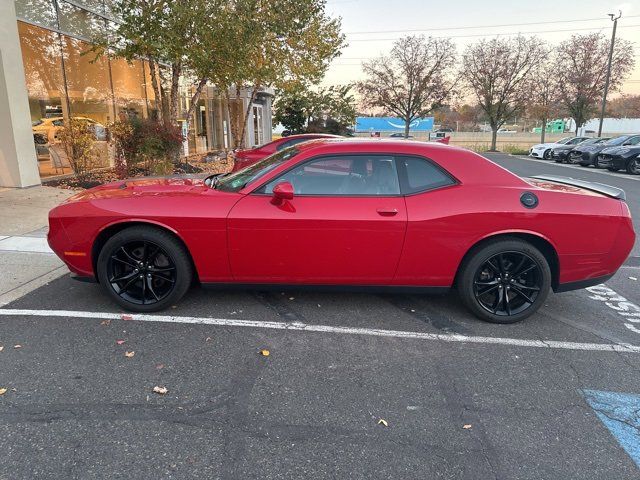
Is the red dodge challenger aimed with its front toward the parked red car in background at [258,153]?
no

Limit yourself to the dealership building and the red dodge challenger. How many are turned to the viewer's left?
1

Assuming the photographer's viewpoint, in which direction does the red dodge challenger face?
facing to the left of the viewer

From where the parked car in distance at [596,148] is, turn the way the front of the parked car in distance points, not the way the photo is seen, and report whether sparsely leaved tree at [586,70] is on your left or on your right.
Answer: on your right

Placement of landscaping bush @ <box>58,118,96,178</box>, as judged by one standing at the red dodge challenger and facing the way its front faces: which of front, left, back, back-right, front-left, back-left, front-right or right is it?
front-right

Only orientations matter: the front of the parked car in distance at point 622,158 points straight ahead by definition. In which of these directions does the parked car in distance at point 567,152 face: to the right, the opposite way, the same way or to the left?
the same way

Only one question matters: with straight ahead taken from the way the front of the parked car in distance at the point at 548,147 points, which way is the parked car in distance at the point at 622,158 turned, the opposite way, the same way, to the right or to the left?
the same way

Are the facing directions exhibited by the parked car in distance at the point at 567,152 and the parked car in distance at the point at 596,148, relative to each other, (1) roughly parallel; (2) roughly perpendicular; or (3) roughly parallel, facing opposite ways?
roughly parallel

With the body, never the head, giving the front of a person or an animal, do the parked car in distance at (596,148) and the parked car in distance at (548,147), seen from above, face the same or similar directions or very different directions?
same or similar directions

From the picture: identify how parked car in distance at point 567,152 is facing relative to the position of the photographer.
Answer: facing the viewer and to the left of the viewer

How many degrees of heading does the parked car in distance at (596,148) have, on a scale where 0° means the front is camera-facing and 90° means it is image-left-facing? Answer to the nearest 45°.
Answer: approximately 45°
